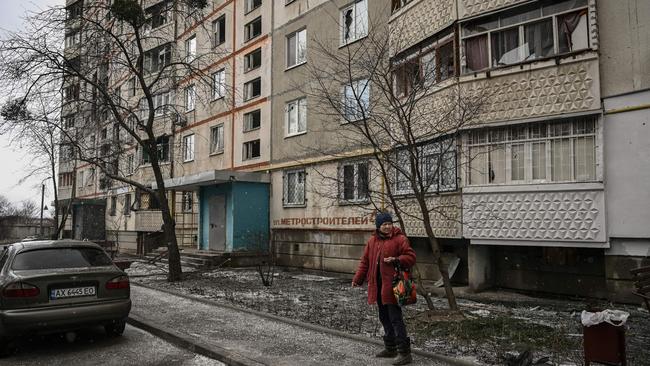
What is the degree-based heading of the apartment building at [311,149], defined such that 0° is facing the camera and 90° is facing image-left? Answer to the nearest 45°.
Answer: approximately 45°

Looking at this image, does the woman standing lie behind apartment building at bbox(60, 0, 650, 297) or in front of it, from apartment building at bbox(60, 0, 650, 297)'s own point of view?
in front

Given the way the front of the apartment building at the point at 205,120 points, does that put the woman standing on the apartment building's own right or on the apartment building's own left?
on the apartment building's own left

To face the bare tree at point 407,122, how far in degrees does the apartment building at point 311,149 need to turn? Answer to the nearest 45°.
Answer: approximately 45° to its left
